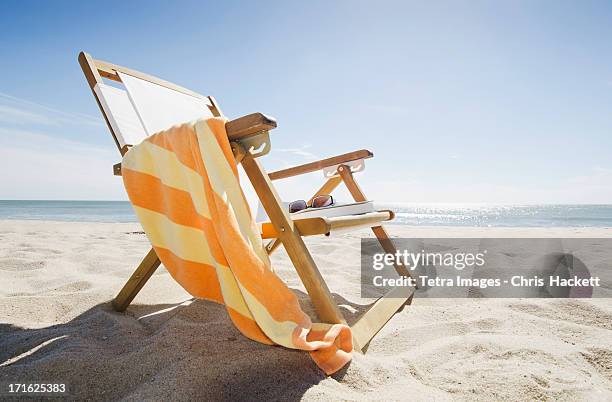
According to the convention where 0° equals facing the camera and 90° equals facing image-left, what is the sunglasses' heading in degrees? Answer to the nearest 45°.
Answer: approximately 45°
